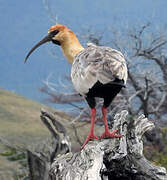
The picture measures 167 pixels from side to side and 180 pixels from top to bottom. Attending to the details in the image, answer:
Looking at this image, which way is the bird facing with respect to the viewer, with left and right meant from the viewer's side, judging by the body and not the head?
facing away from the viewer and to the left of the viewer
